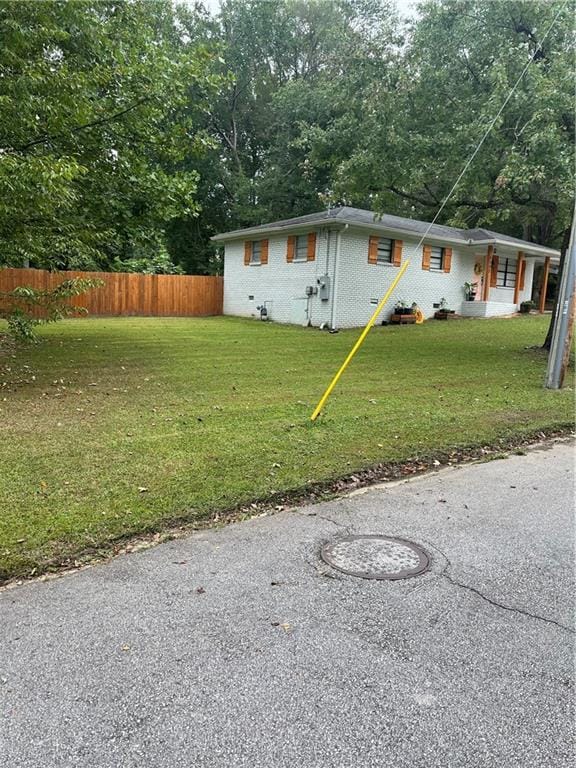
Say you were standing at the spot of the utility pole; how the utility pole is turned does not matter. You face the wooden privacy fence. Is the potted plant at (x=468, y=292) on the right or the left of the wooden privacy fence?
right

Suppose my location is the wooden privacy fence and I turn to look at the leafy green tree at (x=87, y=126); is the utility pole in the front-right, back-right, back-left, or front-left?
front-left

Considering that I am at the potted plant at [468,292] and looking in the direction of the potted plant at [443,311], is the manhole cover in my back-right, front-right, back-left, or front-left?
front-left

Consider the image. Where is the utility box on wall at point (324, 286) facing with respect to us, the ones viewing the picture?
facing the viewer and to the left of the viewer

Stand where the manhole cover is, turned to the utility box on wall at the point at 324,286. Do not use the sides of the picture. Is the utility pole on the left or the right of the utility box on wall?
right

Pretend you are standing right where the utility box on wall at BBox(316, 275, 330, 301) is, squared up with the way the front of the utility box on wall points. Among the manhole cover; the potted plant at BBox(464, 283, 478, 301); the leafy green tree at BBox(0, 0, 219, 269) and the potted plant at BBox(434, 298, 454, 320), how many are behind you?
2

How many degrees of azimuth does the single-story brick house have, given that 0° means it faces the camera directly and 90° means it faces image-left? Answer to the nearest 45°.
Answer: approximately 315°

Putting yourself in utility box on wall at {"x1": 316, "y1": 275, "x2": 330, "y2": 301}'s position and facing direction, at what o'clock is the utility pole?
The utility pole is roughly at 10 o'clock from the utility box on wall.
